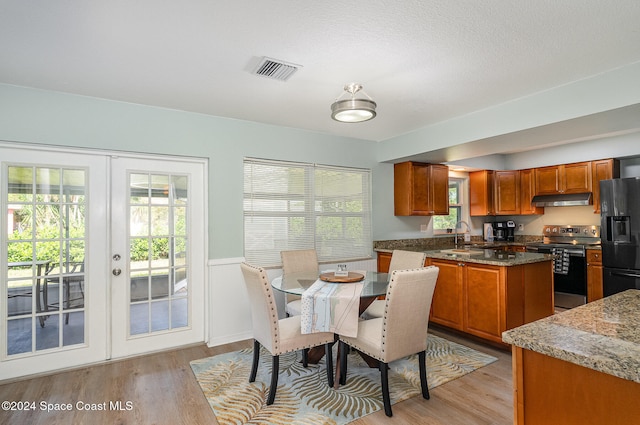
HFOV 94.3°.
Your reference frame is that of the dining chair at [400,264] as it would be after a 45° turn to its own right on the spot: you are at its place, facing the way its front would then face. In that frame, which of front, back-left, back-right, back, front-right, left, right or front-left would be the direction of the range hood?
back-right

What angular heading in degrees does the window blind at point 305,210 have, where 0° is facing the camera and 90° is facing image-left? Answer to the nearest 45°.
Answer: approximately 315°

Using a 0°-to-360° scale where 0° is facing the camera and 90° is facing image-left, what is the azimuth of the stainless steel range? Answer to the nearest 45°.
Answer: approximately 45°

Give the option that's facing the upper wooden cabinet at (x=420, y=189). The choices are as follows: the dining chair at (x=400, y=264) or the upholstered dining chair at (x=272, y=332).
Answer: the upholstered dining chair

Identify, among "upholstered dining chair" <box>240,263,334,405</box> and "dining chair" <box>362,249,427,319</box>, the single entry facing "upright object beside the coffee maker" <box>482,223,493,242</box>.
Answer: the upholstered dining chair

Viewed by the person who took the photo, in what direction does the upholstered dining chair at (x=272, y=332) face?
facing away from the viewer and to the right of the viewer

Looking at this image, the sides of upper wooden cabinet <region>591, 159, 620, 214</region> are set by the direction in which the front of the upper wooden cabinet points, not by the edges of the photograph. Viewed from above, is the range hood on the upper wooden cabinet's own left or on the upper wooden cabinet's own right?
on the upper wooden cabinet's own right

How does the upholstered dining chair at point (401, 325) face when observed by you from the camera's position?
facing away from the viewer and to the left of the viewer

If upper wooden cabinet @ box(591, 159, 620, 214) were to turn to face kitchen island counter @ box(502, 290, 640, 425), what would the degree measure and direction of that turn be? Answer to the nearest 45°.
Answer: approximately 45° to its left
